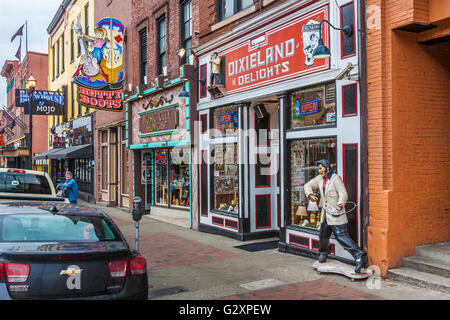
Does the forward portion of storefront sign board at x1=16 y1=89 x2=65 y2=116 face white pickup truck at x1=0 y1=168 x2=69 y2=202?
yes

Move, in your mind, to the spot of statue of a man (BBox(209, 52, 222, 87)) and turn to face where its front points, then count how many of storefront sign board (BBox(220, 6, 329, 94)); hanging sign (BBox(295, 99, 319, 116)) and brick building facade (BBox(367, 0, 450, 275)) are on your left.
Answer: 3

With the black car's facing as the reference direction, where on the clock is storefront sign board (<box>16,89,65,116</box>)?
The storefront sign board is roughly at 12 o'clock from the black car.

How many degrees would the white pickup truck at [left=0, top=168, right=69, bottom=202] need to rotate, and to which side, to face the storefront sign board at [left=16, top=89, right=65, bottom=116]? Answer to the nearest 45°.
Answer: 0° — it already faces it

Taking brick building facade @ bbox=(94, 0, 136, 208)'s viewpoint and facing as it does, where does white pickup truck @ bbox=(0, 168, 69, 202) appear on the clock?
The white pickup truck is roughly at 11 o'clock from the brick building facade.

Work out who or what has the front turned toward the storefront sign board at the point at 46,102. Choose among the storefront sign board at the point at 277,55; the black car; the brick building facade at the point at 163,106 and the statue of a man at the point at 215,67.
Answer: the black car

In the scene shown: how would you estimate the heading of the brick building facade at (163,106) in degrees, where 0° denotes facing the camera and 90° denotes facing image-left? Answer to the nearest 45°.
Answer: approximately 45°

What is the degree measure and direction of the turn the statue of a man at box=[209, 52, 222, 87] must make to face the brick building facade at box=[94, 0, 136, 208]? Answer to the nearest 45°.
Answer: approximately 90° to its right

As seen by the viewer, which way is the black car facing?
away from the camera

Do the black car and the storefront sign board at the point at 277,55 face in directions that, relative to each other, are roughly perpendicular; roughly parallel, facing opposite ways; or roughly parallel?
roughly perpendicular

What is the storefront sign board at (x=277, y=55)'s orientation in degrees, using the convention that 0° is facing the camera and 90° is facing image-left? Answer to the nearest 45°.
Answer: approximately 45°

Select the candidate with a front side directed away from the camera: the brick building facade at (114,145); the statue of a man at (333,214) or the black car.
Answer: the black car
